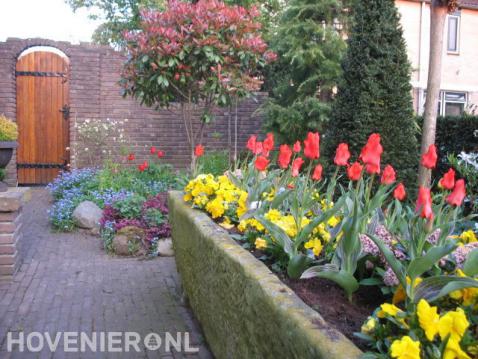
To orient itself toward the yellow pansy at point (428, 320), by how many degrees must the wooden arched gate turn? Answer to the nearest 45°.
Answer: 0° — it already faces it

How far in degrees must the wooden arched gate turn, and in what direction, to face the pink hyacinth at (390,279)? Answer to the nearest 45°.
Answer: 0° — it already faces it

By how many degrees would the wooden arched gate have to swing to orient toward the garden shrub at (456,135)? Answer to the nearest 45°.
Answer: approximately 45° to its left

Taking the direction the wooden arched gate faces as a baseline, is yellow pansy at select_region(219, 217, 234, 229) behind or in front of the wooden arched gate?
in front

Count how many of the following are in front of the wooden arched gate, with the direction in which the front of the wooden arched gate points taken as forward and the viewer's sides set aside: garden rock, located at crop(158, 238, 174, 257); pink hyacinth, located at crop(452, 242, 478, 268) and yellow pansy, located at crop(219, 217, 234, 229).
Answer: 3

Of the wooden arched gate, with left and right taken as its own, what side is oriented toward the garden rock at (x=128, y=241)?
front

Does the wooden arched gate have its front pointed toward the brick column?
yes

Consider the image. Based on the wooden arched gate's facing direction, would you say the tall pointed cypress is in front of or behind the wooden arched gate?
in front

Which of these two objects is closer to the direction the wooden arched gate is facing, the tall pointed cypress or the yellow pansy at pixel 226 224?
the yellow pansy

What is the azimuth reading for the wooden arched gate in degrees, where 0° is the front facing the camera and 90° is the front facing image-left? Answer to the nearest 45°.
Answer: approximately 0°

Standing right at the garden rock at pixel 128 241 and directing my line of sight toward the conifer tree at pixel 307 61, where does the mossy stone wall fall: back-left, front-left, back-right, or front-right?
back-right

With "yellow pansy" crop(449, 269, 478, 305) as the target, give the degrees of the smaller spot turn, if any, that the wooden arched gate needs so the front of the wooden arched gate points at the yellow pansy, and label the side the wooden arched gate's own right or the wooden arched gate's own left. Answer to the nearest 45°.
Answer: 0° — it already faces it
